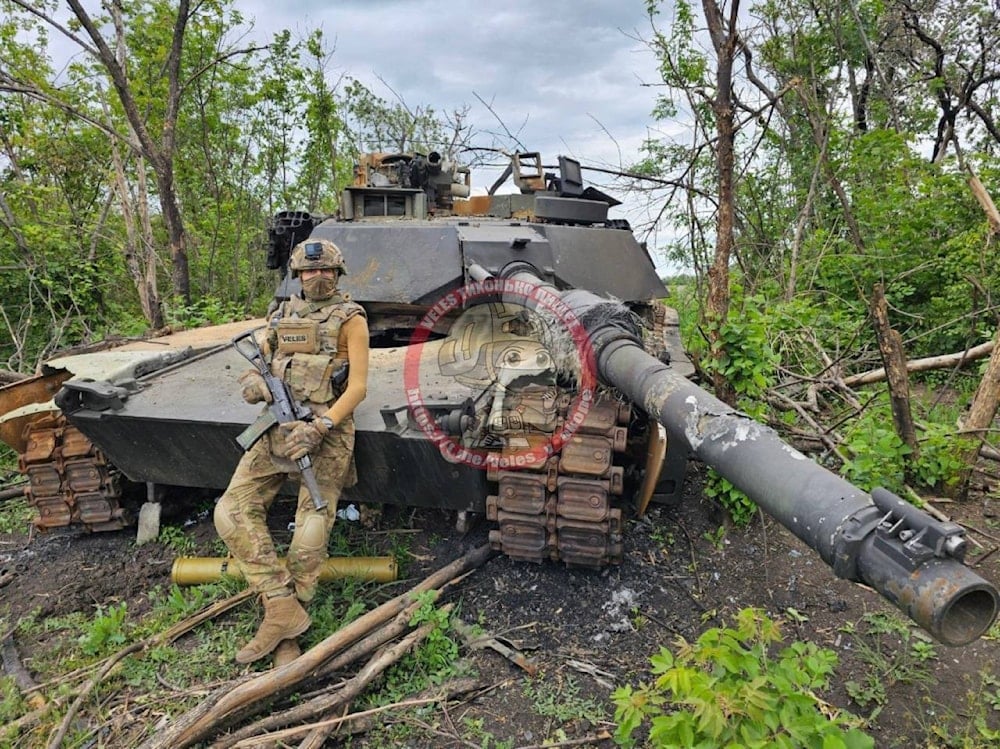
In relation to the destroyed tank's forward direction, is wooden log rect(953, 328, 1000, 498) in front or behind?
behind

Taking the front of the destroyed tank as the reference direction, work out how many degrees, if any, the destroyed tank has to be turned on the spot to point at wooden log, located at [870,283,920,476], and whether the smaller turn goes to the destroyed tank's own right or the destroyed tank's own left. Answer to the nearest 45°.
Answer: approximately 135° to the destroyed tank's own left

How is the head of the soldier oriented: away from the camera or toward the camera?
toward the camera

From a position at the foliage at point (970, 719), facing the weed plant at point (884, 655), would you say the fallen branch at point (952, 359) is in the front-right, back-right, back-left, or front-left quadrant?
front-right

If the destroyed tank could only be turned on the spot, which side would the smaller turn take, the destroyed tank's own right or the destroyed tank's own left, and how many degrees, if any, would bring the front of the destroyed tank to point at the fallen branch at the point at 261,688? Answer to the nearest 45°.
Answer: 0° — it already faces it

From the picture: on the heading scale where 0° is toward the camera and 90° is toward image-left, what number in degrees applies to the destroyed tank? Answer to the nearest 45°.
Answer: approximately 45°

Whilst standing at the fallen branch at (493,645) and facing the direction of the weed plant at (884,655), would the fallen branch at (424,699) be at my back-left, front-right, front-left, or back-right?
back-right
